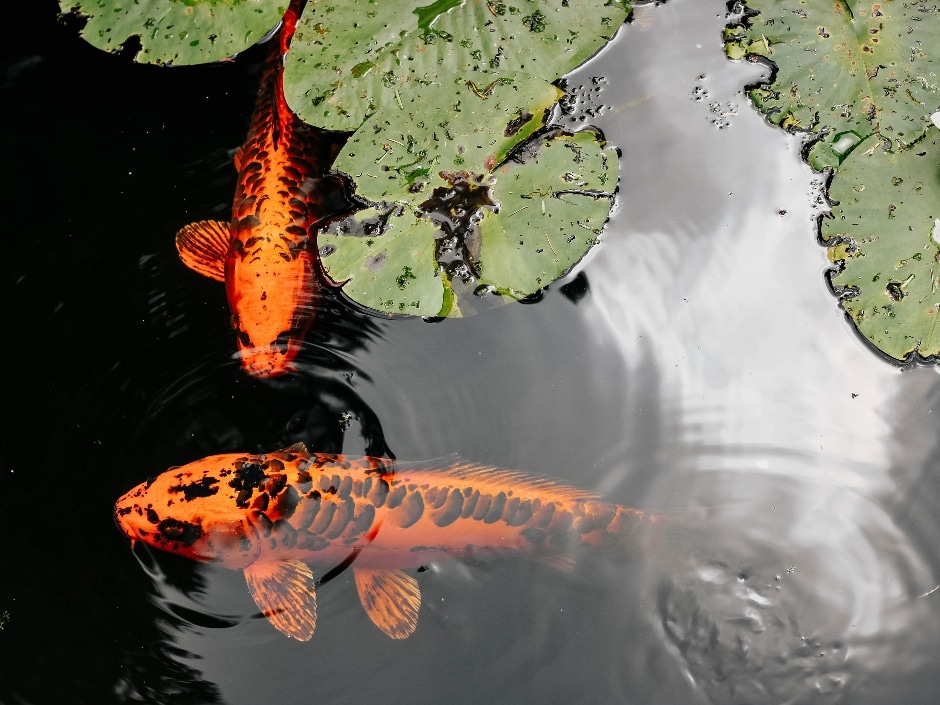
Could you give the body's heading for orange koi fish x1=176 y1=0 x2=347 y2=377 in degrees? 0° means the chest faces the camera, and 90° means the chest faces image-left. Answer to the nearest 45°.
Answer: approximately 0°

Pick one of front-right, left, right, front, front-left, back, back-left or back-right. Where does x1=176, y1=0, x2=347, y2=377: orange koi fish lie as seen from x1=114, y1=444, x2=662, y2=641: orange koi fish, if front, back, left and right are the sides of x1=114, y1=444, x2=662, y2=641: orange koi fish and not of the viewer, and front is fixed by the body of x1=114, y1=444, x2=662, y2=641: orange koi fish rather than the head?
right

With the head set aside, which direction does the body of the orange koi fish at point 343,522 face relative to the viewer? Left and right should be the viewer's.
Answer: facing to the left of the viewer

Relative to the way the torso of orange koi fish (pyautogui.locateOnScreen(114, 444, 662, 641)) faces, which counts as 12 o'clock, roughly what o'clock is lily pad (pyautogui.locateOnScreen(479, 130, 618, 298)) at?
The lily pad is roughly at 5 o'clock from the orange koi fish.

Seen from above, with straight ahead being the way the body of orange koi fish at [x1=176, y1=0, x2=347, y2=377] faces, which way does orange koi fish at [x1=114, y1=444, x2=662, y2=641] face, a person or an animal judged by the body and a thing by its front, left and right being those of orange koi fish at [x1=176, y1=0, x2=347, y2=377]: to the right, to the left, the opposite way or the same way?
to the right

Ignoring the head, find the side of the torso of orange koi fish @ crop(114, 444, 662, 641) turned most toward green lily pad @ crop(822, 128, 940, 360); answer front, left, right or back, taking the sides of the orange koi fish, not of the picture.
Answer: back

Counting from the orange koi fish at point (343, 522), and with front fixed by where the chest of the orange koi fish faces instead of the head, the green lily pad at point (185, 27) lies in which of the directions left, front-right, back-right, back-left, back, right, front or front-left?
right
